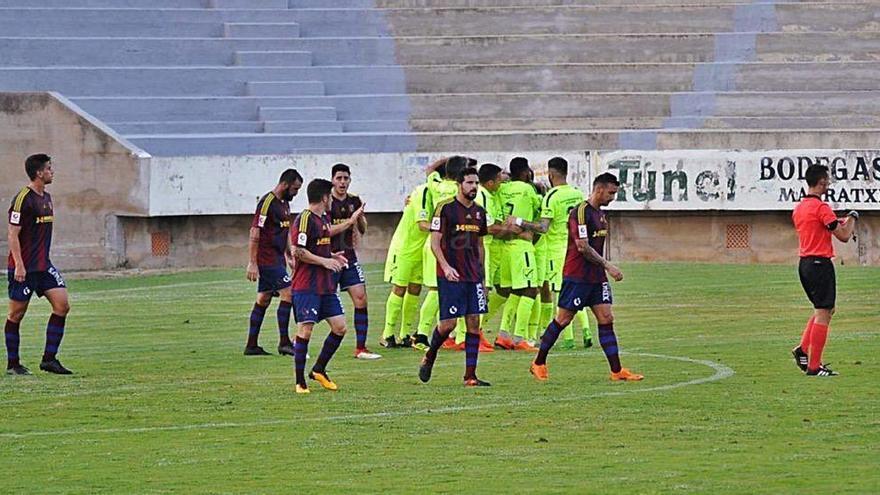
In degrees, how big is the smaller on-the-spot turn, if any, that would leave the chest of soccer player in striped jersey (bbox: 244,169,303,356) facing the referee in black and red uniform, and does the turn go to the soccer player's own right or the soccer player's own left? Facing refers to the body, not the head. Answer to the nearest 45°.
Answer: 0° — they already face them

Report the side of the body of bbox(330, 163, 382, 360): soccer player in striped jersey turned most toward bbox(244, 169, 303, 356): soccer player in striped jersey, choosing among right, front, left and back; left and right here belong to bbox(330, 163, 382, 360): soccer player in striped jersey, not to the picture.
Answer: right

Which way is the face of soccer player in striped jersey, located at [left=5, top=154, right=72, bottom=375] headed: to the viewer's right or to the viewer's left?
to the viewer's right

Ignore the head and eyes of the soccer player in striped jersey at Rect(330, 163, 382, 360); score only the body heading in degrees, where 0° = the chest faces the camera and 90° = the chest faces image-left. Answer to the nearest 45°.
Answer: approximately 0°

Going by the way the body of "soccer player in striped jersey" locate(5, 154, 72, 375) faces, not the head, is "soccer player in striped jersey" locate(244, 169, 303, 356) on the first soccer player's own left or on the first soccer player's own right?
on the first soccer player's own left

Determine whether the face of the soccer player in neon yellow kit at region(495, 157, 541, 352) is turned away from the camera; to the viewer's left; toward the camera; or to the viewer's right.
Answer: away from the camera

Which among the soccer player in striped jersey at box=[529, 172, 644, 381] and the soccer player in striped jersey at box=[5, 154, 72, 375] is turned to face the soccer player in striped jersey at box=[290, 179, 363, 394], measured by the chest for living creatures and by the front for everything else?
the soccer player in striped jersey at box=[5, 154, 72, 375]

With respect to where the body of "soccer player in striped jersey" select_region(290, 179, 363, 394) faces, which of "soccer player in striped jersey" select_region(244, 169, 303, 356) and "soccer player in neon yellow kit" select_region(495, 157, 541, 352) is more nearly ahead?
the soccer player in neon yellow kit

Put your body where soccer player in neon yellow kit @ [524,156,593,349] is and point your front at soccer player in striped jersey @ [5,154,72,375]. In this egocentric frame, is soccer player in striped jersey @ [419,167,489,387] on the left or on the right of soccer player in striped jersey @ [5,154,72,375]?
left
